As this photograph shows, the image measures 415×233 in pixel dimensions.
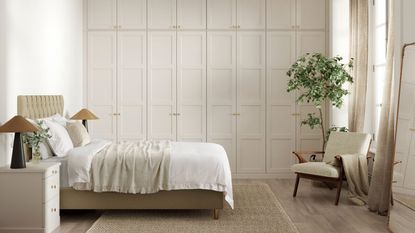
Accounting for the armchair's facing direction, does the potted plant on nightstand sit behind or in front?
in front

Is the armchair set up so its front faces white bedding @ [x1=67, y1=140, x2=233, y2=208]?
yes

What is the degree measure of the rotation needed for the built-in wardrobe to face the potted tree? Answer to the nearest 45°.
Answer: approximately 45° to its left

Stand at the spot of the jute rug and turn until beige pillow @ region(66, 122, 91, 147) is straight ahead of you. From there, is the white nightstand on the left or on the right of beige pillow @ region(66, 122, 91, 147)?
left

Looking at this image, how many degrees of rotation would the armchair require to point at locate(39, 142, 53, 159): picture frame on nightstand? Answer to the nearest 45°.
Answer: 0° — it already faces it

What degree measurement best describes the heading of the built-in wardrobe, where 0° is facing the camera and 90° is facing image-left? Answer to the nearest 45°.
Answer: approximately 0°
